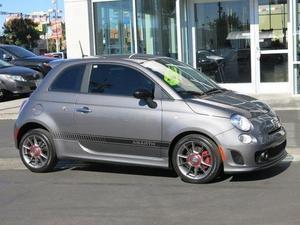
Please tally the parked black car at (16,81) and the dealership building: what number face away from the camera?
0

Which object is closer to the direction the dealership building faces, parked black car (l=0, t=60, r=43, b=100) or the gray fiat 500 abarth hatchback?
the gray fiat 500 abarth hatchback

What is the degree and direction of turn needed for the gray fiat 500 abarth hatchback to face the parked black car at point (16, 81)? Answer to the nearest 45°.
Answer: approximately 135° to its left

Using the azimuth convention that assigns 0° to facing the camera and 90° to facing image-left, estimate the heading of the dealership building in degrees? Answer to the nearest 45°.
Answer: approximately 0°

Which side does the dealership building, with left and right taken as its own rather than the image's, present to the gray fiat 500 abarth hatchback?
front

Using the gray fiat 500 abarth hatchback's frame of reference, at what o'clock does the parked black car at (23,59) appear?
The parked black car is roughly at 7 o'clock from the gray fiat 500 abarth hatchback.

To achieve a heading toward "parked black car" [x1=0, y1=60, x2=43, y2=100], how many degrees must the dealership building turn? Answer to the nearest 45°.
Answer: approximately 90° to its right

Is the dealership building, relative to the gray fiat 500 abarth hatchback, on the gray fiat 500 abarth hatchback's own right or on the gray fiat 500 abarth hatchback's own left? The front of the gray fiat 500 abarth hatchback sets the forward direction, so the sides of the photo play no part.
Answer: on the gray fiat 500 abarth hatchback's own left

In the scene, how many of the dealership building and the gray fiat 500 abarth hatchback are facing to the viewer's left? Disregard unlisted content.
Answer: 0
